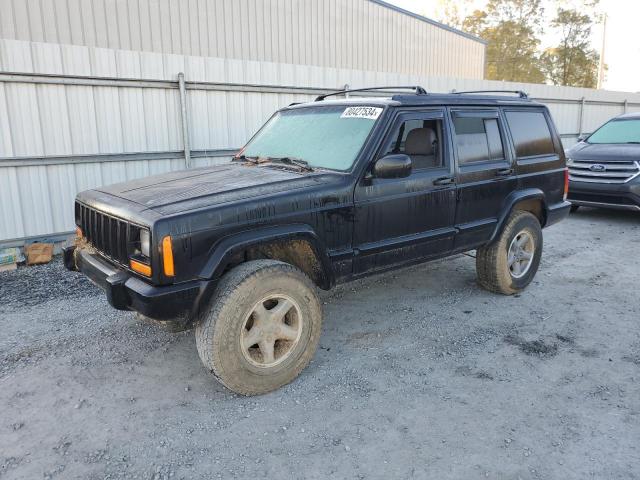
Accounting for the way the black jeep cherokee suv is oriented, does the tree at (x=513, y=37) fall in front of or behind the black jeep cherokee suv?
behind

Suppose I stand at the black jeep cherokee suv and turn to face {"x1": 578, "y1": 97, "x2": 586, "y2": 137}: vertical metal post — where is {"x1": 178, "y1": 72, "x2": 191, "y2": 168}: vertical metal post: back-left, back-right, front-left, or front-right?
front-left

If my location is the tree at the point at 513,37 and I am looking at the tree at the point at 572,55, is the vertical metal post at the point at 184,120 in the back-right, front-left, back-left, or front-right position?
back-right

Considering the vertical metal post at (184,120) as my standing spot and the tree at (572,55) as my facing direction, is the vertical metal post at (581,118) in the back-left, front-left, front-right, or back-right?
front-right

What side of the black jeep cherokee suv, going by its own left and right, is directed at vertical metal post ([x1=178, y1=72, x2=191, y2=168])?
right

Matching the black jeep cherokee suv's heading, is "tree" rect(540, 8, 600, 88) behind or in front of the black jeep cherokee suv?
behind

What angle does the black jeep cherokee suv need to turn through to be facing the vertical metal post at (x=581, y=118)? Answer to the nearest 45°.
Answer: approximately 180°

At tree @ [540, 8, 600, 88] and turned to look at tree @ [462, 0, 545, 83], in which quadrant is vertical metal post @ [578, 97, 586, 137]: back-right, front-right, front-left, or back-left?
front-left

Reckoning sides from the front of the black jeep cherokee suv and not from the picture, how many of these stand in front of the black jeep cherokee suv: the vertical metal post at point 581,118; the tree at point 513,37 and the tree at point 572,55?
0

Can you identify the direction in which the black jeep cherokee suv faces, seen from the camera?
facing the viewer and to the left of the viewer

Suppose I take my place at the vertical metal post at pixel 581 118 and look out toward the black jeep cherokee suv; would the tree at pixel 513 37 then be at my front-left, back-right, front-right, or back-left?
back-right
